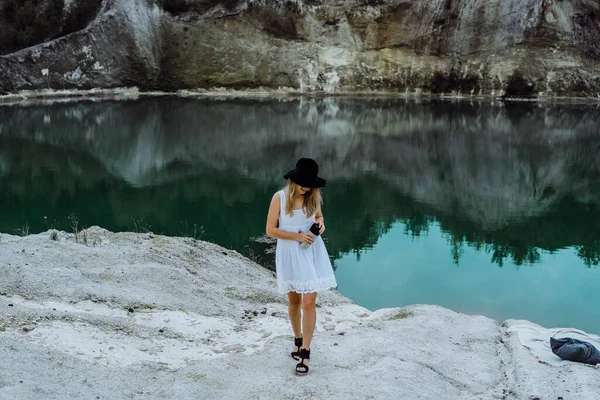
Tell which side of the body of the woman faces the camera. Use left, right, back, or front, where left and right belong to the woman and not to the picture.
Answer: front
